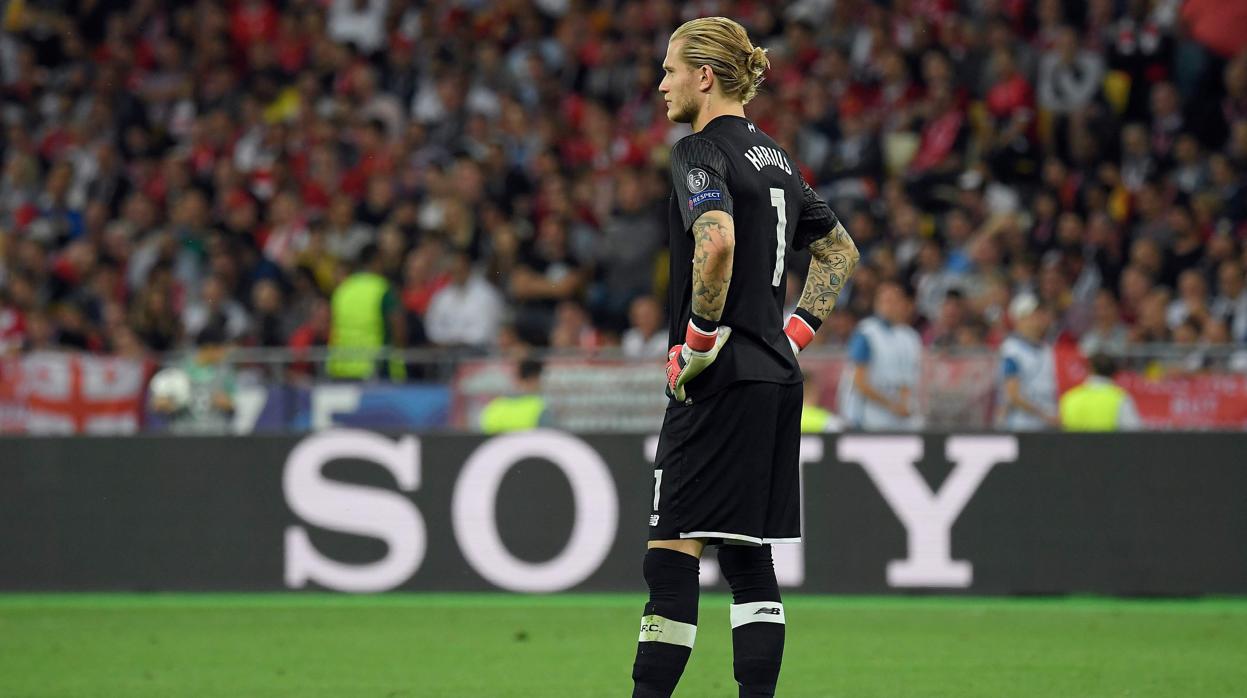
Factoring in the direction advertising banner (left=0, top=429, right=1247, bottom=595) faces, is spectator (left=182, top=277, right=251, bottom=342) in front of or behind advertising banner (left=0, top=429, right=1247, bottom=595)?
behind

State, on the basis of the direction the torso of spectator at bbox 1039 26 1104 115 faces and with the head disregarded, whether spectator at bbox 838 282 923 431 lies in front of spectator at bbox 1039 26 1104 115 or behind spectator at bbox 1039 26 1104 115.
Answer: in front

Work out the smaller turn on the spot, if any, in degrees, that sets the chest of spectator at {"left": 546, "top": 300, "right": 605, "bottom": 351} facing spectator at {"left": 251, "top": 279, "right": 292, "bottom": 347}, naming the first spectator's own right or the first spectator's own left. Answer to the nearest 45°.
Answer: approximately 135° to the first spectator's own right

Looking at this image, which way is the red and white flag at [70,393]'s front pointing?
toward the camera

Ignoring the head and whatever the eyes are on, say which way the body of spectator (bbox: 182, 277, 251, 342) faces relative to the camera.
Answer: toward the camera

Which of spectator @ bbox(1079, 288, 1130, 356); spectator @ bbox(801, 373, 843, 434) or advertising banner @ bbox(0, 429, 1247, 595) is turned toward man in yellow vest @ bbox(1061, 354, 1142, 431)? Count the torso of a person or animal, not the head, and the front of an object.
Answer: spectator @ bbox(1079, 288, 1130, 356)

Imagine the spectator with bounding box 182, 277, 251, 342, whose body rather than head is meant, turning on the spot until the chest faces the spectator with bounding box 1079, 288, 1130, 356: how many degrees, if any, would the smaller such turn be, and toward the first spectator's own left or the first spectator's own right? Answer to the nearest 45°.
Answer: approximately 45° to the first spectator's own left

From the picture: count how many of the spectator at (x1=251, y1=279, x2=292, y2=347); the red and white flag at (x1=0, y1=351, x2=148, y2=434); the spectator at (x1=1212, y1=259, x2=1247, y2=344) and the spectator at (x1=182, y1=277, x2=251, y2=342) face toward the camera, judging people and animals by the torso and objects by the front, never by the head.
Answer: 4

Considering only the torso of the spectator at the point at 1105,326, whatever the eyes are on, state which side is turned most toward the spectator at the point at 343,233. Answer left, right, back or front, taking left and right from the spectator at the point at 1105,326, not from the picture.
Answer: right

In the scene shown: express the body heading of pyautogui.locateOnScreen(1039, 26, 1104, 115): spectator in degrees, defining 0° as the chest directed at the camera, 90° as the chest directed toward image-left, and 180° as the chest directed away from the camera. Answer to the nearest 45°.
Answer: approximately 0°

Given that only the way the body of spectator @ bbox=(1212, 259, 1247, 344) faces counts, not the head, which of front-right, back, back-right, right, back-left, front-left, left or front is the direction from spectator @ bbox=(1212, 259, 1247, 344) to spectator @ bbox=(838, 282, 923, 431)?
front-right

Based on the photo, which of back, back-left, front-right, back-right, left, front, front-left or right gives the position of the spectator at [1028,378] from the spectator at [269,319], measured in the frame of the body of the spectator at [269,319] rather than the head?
front-left

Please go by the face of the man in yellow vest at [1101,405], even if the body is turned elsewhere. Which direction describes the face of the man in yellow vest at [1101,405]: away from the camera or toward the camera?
away from the camera

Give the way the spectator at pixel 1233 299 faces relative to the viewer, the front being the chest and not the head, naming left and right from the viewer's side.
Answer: facing the viewer

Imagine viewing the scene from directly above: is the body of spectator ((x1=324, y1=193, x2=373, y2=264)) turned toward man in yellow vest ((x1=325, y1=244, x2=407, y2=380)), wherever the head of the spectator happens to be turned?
yes

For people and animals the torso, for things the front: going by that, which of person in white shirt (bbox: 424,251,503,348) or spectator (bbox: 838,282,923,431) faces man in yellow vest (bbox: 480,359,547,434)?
the person in white shirt
